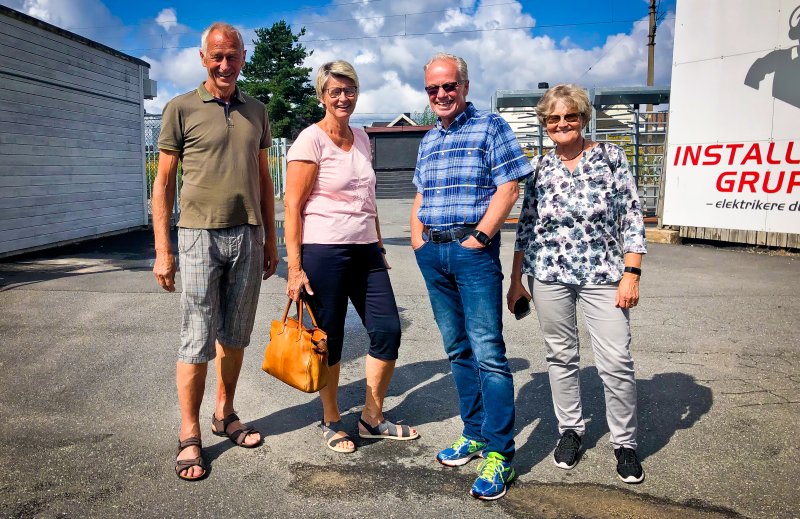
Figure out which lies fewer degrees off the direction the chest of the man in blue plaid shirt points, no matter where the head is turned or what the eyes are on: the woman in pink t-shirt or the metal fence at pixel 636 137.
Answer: the woman in pink t-shirt

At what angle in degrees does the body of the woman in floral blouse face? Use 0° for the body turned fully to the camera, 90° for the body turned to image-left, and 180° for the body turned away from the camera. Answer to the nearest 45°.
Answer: approximately 0°

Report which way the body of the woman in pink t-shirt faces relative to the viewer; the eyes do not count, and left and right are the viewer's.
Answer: facing the viewer and to the right of the viewer

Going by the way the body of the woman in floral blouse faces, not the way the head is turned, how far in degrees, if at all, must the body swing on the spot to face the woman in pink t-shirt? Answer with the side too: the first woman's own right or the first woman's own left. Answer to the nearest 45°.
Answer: approximately 90° to the first woman's own right

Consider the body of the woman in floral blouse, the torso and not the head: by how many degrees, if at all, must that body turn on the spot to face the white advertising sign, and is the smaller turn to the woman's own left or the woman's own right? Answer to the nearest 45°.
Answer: approximately 180°

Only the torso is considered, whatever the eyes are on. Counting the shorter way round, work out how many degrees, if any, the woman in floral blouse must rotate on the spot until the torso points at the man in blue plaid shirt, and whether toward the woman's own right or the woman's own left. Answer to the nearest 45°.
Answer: approximately 90° to the woman's own right

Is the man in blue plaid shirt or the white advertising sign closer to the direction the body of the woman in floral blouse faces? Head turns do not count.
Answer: the man in blue plaid shirt

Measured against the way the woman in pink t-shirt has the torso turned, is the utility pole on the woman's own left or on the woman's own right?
on the woman's own left

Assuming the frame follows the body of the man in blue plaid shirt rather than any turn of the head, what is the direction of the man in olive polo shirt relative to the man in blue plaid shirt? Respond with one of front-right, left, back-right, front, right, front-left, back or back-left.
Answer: front-right

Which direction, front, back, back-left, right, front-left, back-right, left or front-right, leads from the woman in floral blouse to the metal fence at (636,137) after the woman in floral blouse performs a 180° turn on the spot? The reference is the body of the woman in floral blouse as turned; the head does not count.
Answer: front
